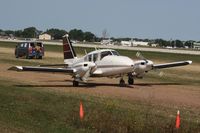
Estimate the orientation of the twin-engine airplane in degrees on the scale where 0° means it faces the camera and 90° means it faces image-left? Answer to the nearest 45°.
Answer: approximately 315°
